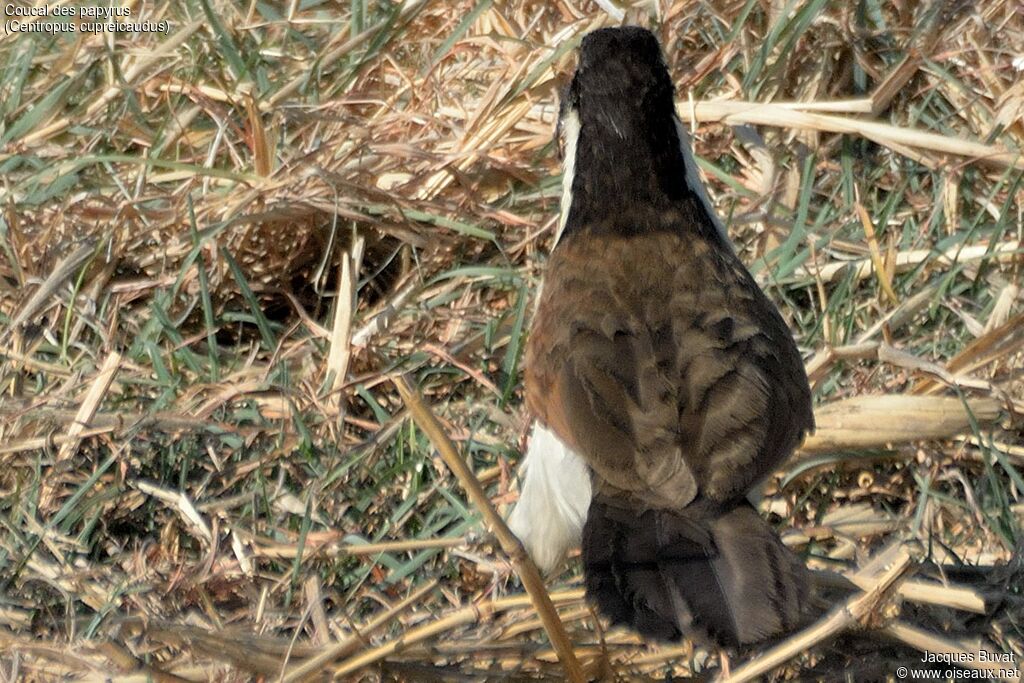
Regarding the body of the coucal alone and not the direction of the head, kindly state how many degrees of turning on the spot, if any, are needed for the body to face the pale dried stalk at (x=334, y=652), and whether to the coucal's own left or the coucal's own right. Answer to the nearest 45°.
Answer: approximately 135° to the coucal's own left

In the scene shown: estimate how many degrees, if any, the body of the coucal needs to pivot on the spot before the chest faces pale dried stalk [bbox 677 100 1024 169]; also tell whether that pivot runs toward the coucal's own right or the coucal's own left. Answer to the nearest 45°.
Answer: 0° — it already faces it

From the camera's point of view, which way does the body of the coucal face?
away from the camera
